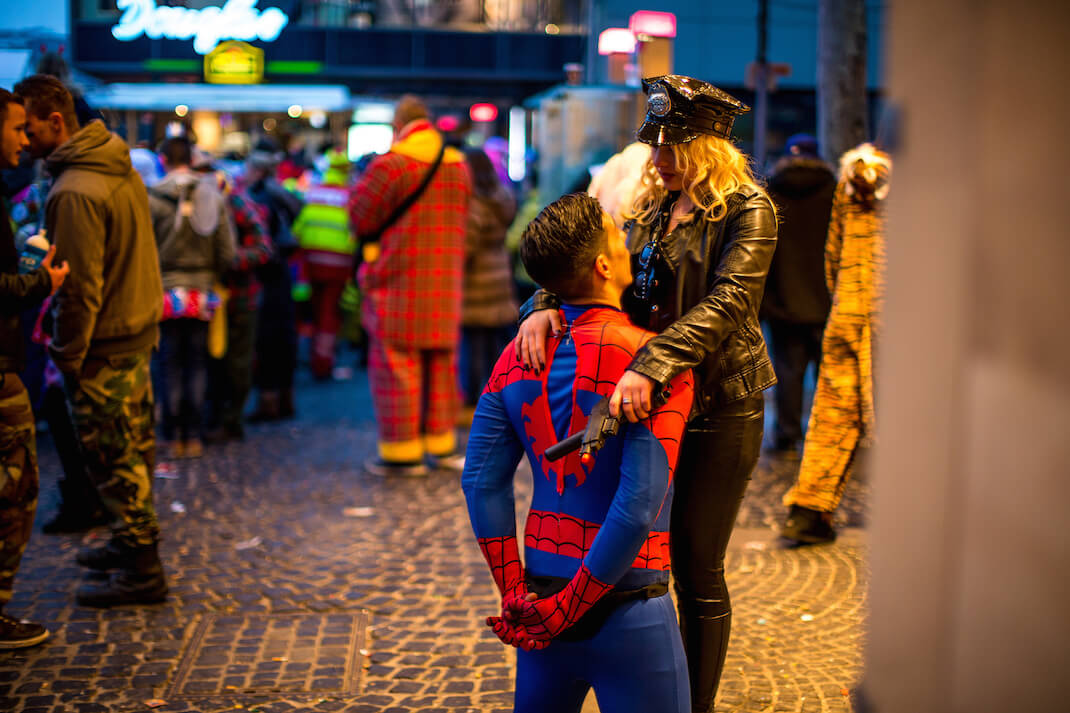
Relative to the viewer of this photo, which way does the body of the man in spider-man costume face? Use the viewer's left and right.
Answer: facing away from the viewer and to the right of the viewer

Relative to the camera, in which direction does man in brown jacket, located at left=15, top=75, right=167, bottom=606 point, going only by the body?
to the viewer's left

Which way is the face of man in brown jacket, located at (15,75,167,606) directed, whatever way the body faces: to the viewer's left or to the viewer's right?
to the viewer's left

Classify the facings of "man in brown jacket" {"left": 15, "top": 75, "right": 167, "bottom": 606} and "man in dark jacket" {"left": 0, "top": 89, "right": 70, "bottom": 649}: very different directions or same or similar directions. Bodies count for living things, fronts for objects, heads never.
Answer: very different directions

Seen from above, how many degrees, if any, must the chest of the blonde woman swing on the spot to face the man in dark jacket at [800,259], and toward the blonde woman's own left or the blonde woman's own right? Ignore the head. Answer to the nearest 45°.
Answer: approximately 135° to the blonde woman's own right

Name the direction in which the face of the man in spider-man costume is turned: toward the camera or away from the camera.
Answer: away from the camera

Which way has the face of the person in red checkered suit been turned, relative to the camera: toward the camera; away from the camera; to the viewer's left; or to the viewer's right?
away from the camera
